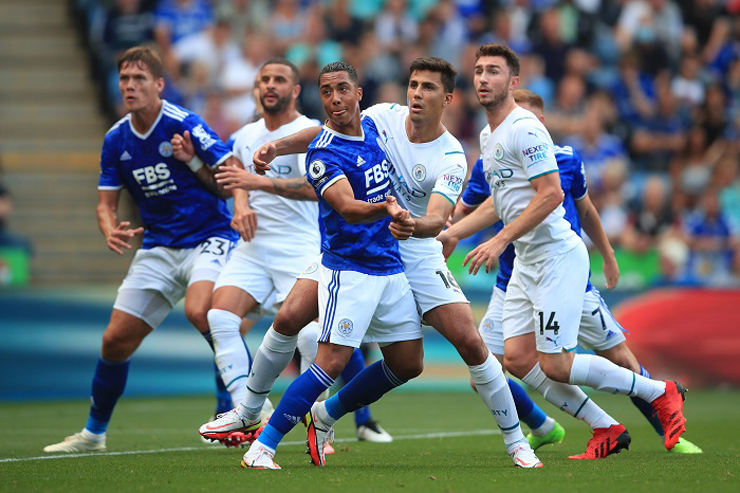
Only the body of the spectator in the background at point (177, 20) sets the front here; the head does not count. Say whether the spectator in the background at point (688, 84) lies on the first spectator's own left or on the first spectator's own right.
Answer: on the first spectator's own left

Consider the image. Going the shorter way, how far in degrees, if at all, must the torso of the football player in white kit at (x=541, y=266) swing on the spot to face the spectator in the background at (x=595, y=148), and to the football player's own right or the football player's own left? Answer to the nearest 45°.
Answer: approximately 135° to the football player's own right

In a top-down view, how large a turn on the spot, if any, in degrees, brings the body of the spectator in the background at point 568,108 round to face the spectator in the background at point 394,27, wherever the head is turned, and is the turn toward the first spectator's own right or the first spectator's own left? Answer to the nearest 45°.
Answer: approximately 90° to the first spectator's own right

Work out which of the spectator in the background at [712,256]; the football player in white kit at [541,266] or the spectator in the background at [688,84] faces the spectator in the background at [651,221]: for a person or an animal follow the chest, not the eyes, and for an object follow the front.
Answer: the spectator in the background at [688,84]

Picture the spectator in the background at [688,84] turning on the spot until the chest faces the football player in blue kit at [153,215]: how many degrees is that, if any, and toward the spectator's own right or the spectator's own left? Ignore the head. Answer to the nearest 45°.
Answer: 0° — they already face them

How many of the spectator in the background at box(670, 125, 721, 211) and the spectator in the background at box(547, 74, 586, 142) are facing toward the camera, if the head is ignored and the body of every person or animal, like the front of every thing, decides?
2

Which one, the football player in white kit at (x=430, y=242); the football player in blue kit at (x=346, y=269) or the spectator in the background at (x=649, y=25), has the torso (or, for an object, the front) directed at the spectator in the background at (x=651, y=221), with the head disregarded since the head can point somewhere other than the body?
the spectator in the background at (x=649, y=25)
